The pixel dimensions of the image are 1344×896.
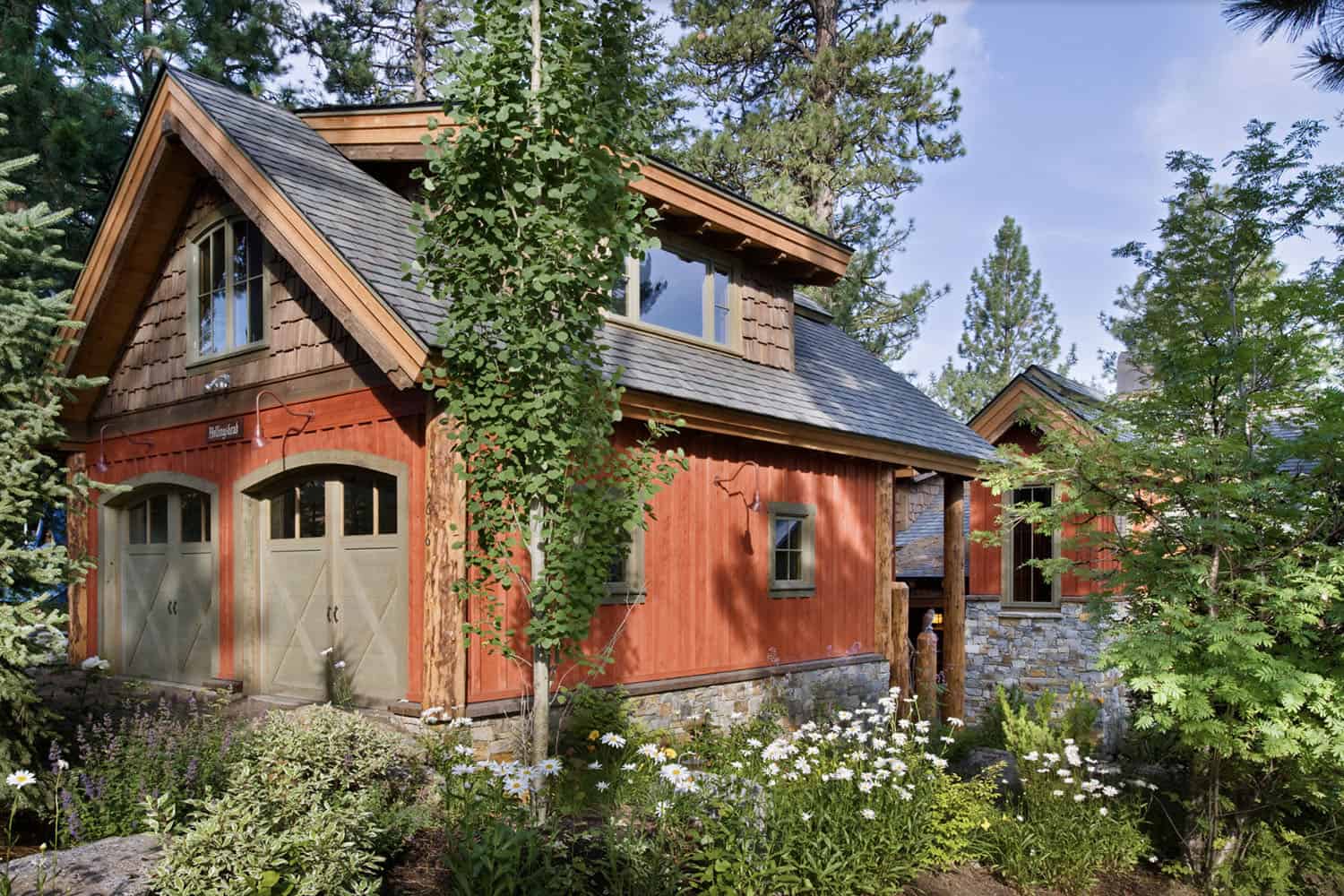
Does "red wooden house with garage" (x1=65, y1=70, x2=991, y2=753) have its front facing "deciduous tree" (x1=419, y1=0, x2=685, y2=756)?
no

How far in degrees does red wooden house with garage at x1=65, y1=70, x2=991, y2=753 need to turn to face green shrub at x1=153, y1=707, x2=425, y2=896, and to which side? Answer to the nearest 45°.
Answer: approximately 45° to its left

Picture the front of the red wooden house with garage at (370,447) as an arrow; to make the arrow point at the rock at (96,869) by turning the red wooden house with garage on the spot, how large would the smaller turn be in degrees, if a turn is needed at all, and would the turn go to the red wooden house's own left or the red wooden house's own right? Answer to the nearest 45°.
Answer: approximately 45° to the red wooden house's own left

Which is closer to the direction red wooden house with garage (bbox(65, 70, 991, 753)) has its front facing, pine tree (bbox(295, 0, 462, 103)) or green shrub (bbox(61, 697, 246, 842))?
the green shrub

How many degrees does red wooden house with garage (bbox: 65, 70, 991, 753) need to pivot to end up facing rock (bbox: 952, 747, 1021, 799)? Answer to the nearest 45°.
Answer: approximately 135° to its left

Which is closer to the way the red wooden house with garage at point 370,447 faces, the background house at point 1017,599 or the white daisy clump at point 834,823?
the white daisy clump

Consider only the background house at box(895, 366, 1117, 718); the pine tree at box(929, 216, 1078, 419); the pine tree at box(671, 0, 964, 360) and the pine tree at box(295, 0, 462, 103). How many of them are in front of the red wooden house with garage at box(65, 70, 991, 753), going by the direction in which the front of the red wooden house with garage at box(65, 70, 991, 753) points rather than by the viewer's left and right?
0

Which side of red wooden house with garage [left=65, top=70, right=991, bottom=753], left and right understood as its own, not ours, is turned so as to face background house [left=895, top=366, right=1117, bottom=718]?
back

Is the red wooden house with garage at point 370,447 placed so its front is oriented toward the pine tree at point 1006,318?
no

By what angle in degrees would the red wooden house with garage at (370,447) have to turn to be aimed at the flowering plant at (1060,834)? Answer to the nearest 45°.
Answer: approximately 90° to its left

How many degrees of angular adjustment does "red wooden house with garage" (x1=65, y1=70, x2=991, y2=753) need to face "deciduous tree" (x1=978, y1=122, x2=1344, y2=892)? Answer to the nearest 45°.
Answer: approximately 90° to its left

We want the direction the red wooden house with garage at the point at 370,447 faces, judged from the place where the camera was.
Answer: facing the viewer and to the left of the viewer
